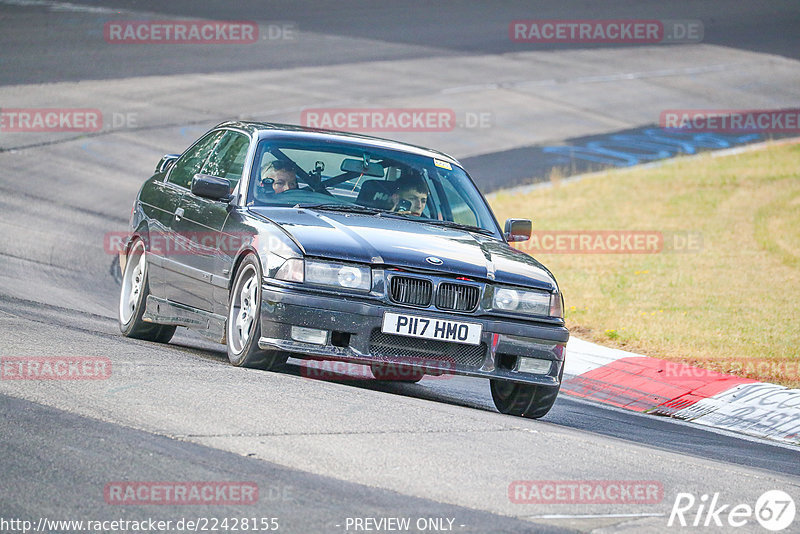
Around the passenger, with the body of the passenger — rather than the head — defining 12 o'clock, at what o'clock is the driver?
The driver is roughly at 4 o'clock from the passenger.

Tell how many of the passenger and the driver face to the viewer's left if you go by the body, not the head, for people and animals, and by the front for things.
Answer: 0

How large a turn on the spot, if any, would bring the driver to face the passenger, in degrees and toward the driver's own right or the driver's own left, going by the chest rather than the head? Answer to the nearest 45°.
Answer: approximately 45° to the driver's own left
